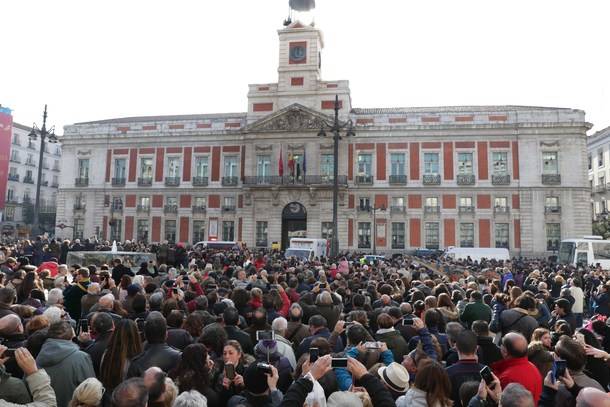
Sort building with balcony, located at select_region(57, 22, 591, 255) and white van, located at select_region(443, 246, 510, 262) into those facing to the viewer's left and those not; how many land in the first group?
1

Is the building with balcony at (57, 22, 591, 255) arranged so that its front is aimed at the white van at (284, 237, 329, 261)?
yes

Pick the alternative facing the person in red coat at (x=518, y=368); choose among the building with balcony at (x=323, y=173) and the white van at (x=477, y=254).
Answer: the building with balcony

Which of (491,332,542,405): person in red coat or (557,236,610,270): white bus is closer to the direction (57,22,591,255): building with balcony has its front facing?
the person in red coat

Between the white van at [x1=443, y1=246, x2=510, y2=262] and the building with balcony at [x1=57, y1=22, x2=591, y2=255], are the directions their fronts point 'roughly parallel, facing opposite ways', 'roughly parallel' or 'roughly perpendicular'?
roughly perpendicular

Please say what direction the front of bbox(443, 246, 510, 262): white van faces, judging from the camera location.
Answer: facing to the left of the viewer

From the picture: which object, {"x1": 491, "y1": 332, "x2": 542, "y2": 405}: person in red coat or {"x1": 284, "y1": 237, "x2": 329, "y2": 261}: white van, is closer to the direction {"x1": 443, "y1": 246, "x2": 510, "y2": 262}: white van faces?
the white van

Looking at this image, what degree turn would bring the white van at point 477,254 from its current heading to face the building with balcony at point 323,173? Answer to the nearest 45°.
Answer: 0° — it already faces it

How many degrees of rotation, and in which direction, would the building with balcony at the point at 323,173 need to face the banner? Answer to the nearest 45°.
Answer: approximately 90° to its right

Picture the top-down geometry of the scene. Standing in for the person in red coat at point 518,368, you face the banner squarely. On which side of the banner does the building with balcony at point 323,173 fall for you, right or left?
right

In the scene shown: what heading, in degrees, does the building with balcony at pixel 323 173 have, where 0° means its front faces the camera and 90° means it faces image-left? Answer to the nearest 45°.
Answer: approximately 0°
